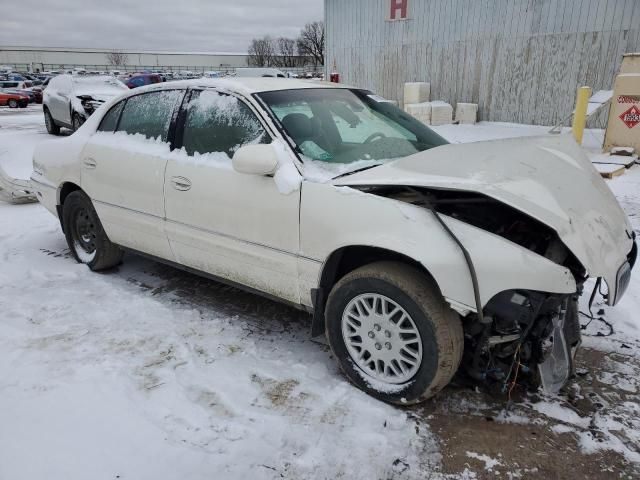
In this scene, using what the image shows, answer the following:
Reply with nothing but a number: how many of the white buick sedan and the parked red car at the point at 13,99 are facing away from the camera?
0

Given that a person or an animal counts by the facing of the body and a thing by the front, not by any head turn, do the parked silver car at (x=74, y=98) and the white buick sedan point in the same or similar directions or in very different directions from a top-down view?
same or similar directions

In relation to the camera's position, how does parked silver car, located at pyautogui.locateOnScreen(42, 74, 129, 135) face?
facing the viewer and to the right of the viewer

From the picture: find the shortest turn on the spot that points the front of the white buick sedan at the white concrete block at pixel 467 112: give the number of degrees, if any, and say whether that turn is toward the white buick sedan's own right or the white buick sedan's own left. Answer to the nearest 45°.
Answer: approximately 135° to the white buick sedan's own left

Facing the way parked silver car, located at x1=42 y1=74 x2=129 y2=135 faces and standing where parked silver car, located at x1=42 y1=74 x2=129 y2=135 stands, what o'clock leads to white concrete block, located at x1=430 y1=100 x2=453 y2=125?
The white concrete block is roughly at 11 o'clock from the parked silver car.

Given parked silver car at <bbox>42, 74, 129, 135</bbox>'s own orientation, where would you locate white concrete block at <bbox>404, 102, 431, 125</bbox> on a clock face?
The white concrete block is roughly at 11 o'clock from the parked silver car.

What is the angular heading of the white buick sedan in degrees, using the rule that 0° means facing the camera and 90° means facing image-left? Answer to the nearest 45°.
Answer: approximately 315°

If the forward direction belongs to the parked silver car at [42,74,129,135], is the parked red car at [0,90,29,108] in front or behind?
behind

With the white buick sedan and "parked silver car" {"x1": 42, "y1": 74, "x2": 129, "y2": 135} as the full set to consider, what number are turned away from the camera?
0
